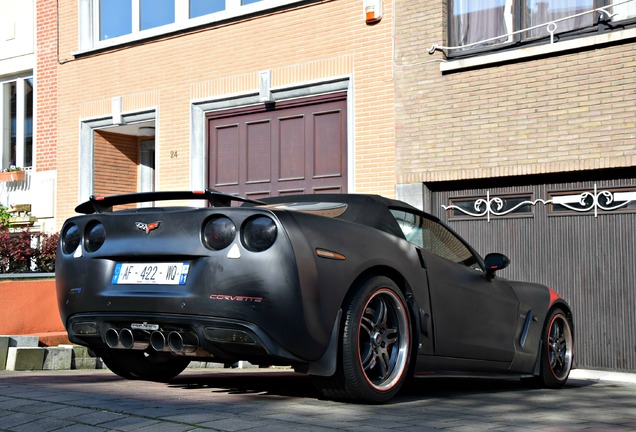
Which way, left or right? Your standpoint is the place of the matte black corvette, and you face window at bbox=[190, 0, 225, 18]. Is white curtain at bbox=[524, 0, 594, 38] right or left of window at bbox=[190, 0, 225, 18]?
right

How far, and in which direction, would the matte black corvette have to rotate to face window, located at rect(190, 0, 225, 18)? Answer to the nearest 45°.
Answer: approximately 45° to its left

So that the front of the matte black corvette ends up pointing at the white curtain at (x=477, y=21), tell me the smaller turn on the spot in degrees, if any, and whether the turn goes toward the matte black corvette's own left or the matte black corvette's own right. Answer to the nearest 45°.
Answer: approximately 45° to the matte black corvette's own left

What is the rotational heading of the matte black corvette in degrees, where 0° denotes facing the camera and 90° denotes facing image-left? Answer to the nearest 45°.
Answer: approximately 225°

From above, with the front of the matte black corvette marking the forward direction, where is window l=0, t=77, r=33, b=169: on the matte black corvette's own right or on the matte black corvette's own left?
on the matte black corvette's own left

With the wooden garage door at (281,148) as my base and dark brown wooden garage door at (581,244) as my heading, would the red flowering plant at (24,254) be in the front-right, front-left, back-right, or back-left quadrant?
back-right

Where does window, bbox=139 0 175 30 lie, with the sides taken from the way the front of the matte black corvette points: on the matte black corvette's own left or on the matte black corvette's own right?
on the matte black corvette's own left

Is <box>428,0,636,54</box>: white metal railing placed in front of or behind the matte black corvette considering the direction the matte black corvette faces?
in front

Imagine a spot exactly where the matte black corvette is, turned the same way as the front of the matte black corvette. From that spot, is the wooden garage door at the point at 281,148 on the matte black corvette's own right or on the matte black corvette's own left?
on the matte black corvette's own left
